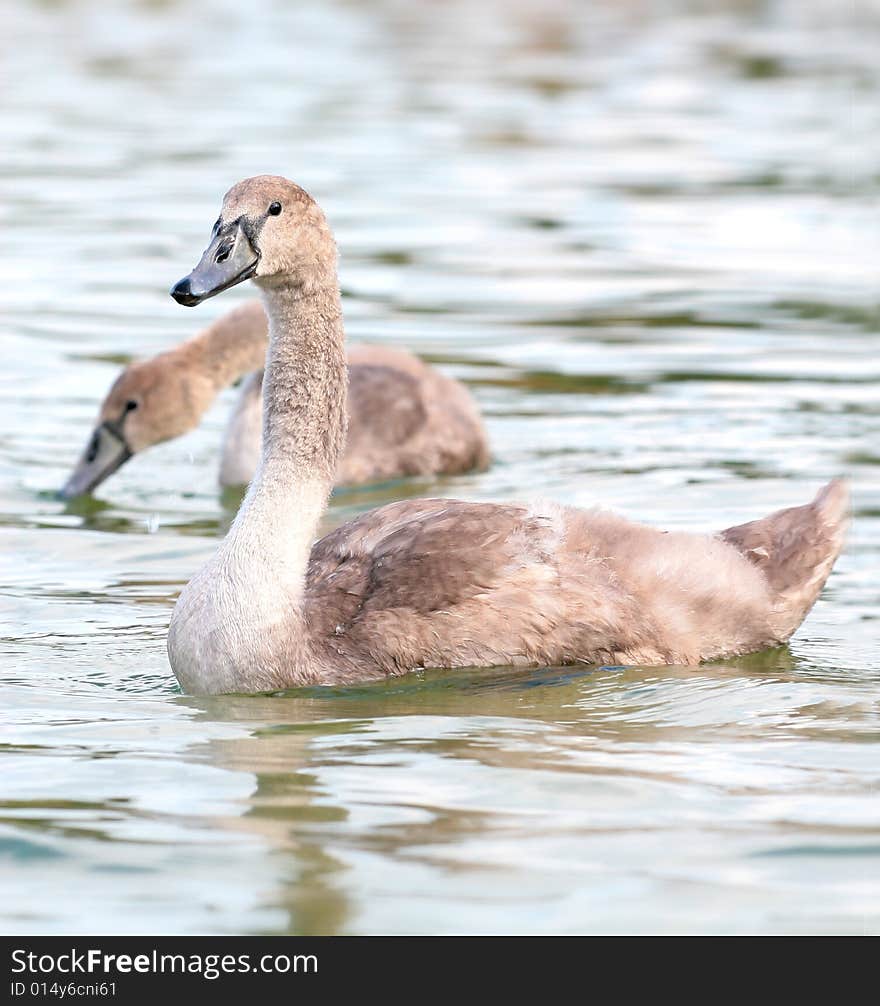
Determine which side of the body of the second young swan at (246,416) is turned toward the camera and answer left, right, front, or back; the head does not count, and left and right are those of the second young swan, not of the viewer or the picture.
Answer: left
